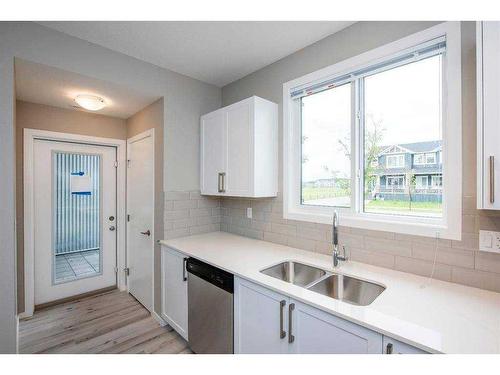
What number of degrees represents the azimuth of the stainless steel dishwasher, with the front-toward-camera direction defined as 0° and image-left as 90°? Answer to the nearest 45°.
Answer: approximately 45°

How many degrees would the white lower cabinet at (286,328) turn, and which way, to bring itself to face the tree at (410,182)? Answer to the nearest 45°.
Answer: approximately 180°

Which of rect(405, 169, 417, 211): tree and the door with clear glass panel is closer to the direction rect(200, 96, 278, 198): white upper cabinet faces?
the door with clear glass panel

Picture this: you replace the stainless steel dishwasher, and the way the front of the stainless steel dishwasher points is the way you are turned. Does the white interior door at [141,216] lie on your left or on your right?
on your right

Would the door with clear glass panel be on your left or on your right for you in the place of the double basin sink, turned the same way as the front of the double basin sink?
on your right

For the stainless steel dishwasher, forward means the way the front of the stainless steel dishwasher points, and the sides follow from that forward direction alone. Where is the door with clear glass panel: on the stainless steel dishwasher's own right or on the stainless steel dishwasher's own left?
on the stainless steel dishwasher's own right
